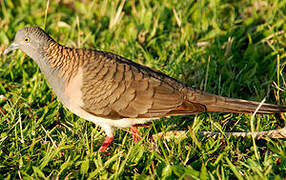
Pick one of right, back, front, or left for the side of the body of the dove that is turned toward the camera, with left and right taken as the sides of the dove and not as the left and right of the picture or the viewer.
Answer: left
